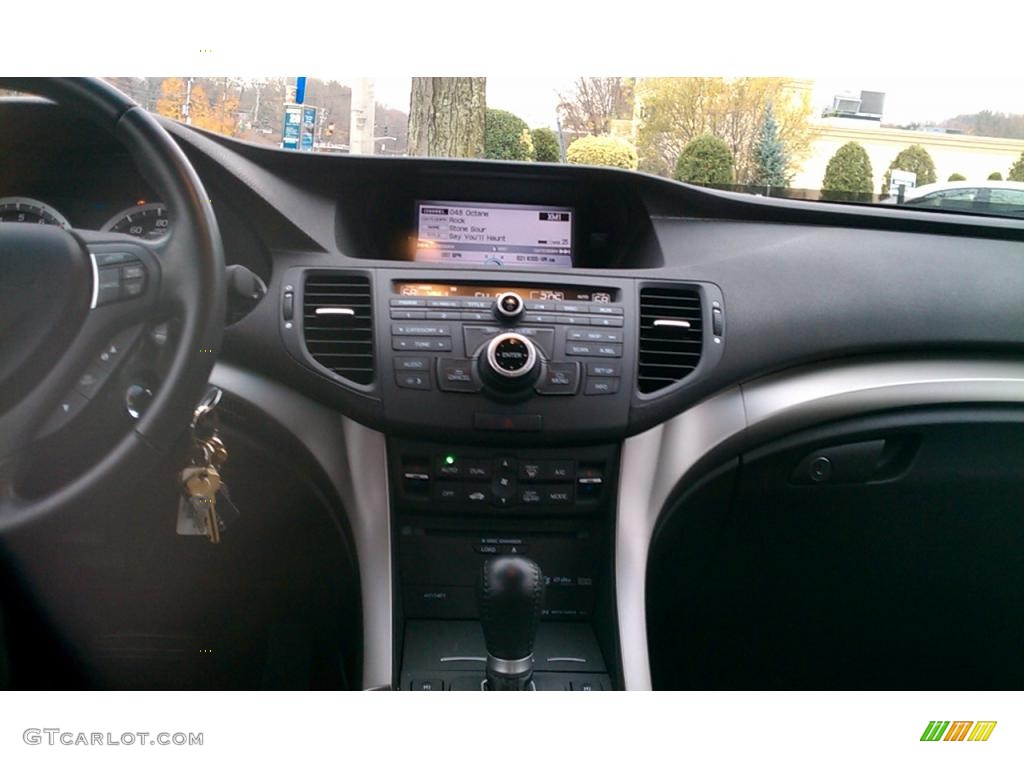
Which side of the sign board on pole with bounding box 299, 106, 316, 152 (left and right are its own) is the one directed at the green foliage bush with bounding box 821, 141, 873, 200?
left

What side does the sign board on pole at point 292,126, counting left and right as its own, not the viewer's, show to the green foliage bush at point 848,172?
left

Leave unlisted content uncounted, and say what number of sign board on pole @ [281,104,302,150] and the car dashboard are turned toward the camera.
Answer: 2

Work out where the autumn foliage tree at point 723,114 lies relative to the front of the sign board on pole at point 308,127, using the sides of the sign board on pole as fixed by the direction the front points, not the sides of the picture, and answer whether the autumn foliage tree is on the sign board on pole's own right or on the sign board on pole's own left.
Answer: on the sign board on pole's own left

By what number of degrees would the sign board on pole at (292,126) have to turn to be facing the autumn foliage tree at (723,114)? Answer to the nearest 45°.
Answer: approximately 90° to its left

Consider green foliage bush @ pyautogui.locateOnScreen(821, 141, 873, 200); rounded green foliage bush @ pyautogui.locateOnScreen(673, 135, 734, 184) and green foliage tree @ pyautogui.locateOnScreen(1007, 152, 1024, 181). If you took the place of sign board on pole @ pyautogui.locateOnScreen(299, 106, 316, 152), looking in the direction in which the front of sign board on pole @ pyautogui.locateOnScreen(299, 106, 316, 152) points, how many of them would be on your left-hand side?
3

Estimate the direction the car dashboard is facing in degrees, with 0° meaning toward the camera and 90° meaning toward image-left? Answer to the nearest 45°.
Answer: approximately 0°
